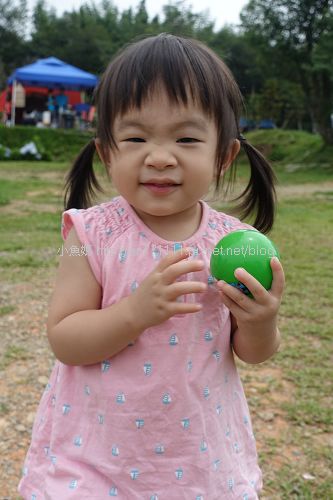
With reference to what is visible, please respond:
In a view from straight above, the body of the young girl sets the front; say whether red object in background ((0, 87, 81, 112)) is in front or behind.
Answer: behind

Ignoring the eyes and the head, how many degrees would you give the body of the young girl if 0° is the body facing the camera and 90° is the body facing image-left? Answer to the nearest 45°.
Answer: approximately 0°

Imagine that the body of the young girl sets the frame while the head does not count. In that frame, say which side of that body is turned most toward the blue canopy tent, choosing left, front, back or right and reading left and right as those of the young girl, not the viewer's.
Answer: back

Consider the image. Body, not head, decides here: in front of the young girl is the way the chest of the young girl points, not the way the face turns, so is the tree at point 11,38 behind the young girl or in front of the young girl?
behind
